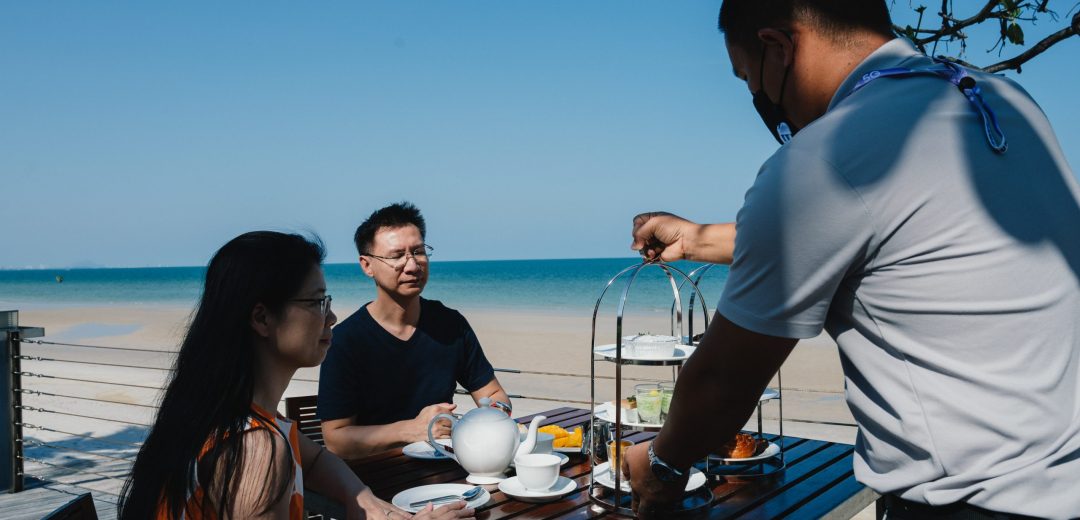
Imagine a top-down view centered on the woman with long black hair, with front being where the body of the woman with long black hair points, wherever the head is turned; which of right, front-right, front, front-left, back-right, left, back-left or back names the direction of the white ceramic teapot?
front-left

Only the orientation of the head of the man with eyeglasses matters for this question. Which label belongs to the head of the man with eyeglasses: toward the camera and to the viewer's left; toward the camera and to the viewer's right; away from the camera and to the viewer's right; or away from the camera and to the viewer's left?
toward the camera and to the viewer's right

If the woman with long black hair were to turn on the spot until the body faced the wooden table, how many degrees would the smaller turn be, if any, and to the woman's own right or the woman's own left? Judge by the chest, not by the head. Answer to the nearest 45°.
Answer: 0° — they already face it

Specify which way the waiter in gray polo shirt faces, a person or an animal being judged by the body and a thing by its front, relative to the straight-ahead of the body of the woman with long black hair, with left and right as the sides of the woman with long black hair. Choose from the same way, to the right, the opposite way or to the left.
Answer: to the left

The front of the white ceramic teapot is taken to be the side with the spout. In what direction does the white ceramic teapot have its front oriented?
to the viewer's right

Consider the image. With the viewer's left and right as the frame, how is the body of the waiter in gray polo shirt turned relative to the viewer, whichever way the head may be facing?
facing away from the viewer and to the left of the viewer

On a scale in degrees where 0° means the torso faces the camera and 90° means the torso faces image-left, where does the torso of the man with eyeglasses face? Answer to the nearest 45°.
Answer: approximately 315°

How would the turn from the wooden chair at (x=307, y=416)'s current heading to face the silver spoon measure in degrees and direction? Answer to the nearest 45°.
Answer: approximately 45° to its right

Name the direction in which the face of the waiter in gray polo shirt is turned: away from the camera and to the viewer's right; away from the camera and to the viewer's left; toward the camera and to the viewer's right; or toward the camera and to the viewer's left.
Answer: away from the camera and to the viewer's left

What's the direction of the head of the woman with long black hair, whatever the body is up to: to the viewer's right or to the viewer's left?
to the viewer's right

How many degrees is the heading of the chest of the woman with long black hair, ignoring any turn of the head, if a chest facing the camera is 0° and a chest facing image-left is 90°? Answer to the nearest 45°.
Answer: approximately 270°
